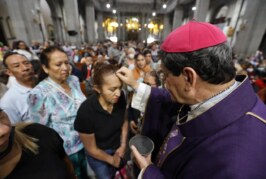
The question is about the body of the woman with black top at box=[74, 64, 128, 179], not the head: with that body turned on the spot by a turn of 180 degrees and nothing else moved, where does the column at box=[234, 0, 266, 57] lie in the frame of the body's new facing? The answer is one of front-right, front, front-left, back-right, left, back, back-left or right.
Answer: right

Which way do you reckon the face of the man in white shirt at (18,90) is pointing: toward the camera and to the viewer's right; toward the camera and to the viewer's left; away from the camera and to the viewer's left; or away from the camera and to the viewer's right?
toward the camera and to the viewer's right

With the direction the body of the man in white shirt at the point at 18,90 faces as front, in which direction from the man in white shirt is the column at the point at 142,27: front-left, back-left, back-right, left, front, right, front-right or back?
left

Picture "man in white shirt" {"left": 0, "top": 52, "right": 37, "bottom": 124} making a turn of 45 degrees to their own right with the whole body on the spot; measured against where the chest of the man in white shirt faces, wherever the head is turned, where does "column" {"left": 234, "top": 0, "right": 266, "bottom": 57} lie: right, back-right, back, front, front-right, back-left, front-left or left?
left

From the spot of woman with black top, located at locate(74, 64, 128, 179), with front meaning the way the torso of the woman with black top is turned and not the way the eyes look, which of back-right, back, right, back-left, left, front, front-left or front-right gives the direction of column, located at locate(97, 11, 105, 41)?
back-left

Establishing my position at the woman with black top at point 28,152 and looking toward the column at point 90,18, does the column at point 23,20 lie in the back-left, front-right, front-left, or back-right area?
front-left

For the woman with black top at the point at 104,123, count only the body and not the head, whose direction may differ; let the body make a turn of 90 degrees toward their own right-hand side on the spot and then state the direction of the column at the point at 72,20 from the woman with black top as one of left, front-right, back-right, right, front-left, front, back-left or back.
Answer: back-right

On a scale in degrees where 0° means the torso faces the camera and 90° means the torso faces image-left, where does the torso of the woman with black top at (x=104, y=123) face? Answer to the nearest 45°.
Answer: approximately 315°

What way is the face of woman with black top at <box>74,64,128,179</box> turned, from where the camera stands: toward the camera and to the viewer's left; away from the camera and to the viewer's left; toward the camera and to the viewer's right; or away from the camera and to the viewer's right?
toward the camera and to the viewer's right

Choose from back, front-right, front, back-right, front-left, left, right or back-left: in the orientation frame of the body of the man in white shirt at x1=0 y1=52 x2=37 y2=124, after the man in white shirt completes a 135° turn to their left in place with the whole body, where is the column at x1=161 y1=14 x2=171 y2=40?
front-right

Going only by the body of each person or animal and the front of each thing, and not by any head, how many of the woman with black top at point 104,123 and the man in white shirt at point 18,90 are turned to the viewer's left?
0

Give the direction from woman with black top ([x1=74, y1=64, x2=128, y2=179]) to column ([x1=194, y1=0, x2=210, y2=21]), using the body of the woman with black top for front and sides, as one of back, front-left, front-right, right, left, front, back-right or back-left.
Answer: left

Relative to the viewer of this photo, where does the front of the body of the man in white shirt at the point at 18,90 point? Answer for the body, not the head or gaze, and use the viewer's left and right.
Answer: facing the viewer and to the right of the viewer

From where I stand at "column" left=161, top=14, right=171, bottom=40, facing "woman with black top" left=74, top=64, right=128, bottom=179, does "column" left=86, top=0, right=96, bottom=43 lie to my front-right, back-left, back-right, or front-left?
front-right
